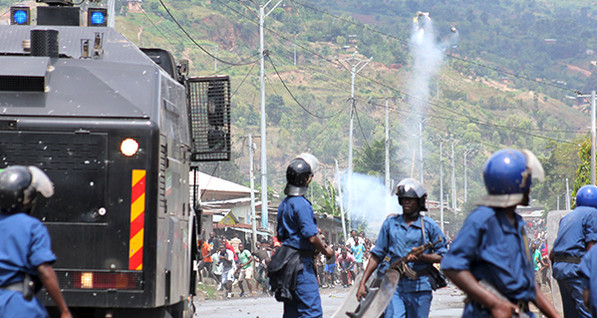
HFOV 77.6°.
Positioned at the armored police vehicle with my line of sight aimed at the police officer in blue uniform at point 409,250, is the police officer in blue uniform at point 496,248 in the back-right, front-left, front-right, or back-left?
front-right

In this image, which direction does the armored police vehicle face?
away from the camera

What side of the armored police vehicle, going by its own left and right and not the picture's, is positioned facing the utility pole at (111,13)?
front

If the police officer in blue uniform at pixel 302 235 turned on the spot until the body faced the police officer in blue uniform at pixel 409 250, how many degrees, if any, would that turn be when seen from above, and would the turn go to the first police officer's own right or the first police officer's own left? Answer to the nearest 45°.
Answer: approximately 45° to the first police officer's own right

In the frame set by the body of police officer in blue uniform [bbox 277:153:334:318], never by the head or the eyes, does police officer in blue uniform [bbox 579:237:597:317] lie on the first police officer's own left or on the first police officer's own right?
on the first police officer's own right

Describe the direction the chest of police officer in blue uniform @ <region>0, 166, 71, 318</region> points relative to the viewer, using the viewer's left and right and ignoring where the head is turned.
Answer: facing away from the viewer and to the right of the viewer

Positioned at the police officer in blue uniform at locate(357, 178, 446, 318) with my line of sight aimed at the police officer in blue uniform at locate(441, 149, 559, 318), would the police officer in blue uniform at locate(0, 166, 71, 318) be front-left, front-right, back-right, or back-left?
front-right

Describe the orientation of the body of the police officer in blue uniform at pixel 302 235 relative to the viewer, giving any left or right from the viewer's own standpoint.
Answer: facing away from the viewer and to the right of the viewer

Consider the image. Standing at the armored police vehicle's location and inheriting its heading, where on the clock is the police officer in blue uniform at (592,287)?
The police officer in blue uniform is roughly at 4 o'clock from the armored police vehicle.

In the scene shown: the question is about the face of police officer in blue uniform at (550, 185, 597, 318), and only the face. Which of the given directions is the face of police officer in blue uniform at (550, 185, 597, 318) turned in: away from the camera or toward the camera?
away from the camera

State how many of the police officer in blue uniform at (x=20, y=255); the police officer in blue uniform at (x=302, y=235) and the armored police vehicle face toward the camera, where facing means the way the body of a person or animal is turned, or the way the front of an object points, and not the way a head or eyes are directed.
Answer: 0
